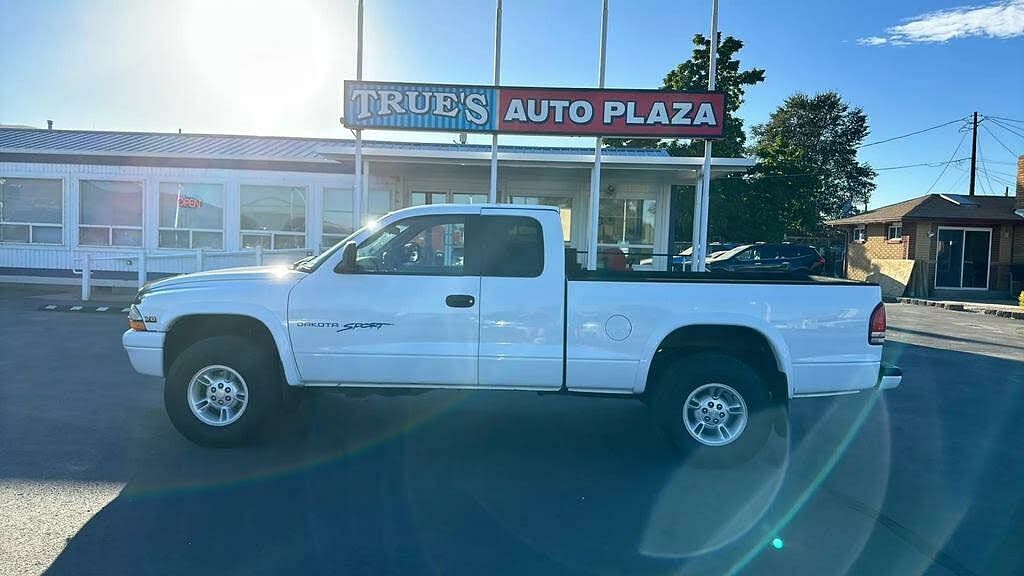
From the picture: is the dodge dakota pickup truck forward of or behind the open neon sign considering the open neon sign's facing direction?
forward

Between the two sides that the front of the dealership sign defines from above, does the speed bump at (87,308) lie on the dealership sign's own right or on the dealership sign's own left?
on the dealership sign's own right

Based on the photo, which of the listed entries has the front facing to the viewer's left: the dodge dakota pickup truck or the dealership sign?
the dodge dakota pickup truck

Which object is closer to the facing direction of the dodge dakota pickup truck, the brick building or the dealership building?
the dealership building

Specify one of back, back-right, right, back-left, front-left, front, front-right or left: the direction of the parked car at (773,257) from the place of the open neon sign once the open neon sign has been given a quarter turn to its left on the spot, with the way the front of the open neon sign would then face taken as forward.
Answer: front

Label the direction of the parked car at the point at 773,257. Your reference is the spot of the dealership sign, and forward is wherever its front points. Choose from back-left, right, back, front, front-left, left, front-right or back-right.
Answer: back-left

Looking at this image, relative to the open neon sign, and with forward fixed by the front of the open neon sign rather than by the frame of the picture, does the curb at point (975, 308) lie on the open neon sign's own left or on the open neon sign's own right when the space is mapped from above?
on the open neon sign's own left

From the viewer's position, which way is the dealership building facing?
facing the viewer

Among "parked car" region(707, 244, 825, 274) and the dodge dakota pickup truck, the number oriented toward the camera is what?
0

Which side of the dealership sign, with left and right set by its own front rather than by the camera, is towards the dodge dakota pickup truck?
front

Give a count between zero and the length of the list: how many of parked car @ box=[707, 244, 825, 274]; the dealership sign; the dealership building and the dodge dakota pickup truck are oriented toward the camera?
2

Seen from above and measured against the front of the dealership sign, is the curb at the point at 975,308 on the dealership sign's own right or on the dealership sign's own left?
on the dealership sign's own left

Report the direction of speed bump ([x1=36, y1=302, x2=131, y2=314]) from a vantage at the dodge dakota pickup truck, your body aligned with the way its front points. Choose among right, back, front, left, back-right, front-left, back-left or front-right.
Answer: front-right

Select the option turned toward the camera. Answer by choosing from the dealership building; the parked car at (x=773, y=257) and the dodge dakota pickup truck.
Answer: the dealership building

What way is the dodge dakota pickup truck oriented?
to the viewer's left

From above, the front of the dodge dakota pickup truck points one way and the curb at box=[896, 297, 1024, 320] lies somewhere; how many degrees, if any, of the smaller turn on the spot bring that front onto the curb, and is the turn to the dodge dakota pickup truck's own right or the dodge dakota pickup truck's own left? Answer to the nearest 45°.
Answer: approximately 135° to the dodge dakota pickup truck's own right

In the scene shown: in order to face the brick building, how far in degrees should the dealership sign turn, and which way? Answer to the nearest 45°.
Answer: approximately 135° to its left

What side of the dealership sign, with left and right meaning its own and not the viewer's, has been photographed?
front
